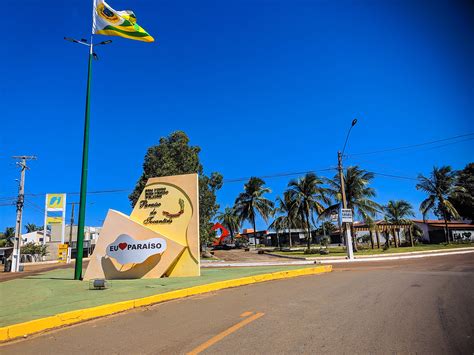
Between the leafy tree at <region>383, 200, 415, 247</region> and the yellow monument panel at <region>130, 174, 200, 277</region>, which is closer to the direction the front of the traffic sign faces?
the yellow monument panel

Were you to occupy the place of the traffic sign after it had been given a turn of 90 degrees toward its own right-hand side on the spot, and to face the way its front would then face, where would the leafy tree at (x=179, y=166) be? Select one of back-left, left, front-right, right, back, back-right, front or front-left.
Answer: front

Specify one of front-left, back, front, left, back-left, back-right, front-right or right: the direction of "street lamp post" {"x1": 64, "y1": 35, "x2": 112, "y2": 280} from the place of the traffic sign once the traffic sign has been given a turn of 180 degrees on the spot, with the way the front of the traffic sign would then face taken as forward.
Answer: back-left

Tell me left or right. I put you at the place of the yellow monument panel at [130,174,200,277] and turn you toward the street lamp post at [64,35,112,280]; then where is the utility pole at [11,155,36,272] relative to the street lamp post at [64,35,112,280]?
right

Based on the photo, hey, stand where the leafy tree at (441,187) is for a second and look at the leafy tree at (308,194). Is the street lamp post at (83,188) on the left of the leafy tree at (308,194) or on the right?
left

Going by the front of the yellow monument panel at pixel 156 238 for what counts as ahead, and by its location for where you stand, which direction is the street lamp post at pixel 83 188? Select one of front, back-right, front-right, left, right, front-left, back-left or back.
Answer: right

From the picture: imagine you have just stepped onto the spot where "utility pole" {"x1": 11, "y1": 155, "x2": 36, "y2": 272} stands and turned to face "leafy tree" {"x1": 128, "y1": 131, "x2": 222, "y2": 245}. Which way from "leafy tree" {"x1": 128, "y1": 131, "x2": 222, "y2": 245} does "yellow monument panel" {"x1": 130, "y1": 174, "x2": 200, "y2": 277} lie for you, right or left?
right

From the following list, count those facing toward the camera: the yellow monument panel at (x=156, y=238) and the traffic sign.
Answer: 2

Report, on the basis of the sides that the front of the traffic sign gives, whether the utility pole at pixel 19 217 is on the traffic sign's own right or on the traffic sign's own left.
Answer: on the traffic sign's own right

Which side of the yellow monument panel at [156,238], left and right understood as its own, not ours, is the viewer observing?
front

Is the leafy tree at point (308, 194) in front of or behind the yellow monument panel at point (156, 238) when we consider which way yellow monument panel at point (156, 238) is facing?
behind

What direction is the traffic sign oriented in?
toward the camera

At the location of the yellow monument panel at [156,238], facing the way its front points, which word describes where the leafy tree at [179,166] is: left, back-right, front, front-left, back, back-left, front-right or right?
back
